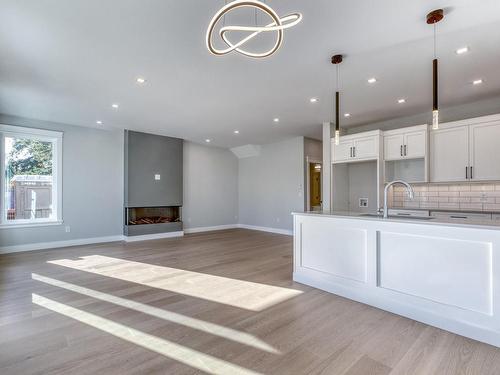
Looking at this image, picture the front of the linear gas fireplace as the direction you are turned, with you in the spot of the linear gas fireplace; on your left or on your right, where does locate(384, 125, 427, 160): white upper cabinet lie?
on your left

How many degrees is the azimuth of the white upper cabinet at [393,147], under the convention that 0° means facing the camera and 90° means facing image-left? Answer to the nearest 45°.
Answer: approximately 0°

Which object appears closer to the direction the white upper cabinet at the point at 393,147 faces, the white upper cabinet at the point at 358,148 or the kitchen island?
the kitchen island

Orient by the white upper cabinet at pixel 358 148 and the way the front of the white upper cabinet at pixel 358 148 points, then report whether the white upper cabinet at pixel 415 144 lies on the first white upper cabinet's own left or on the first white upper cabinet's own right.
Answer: on the first white upper cabinet's own left

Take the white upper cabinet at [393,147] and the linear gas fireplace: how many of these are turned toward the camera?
2

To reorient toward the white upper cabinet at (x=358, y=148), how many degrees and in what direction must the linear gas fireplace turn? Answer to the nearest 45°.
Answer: approximately 45° to its left

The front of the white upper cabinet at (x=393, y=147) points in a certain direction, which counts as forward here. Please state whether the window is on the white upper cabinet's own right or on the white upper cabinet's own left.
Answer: on the white upper cabinet's own right

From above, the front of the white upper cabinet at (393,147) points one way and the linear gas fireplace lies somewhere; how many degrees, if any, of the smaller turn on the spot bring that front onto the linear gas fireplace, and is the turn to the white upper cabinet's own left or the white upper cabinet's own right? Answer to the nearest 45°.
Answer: approximately 90° to the white upper cabinet's own right

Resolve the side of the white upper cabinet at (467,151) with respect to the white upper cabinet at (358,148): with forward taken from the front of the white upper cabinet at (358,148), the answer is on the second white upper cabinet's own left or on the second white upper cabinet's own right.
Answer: on the second white upper cabinet's own left

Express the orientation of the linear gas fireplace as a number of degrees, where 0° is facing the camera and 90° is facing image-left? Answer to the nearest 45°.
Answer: approximately 0°
